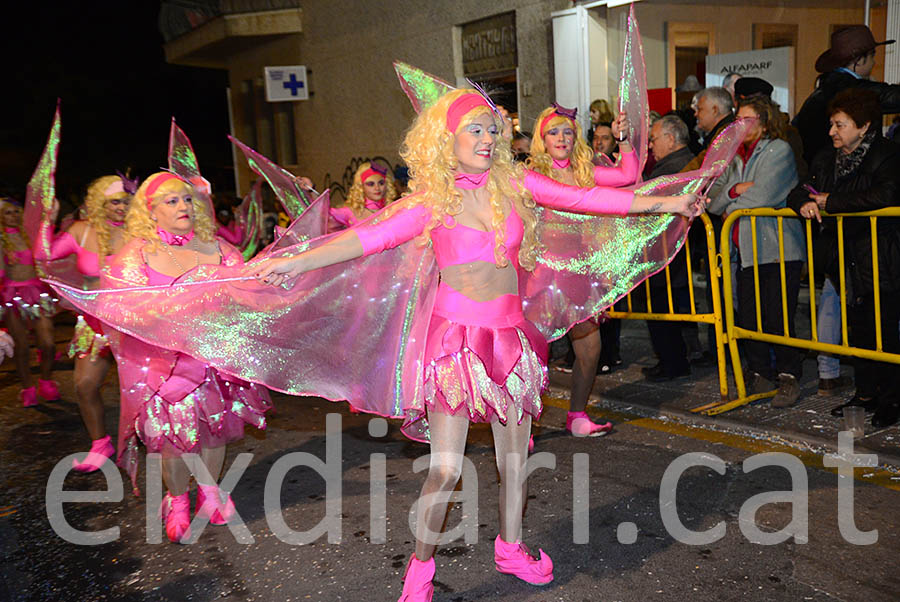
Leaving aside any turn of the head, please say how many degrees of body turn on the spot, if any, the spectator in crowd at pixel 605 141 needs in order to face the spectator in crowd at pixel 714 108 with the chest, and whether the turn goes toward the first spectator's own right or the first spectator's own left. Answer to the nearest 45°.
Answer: approximately 90° to the first spectator's own left

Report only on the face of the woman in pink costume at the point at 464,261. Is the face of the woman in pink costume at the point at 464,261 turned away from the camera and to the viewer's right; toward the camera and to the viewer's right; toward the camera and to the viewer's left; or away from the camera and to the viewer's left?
toward the camera and to the viewer's right

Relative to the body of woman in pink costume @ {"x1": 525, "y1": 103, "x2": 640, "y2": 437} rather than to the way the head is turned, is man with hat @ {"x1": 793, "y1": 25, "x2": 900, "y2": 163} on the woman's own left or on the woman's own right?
on the woman's own left

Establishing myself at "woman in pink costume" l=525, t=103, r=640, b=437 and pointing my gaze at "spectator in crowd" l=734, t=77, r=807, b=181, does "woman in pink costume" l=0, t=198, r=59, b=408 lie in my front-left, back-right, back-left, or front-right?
back-left

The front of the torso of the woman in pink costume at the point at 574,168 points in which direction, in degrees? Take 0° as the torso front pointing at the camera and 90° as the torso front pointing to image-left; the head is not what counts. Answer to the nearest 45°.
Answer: approximately 0°

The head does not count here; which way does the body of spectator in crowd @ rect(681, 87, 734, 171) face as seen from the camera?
to the viewer's left

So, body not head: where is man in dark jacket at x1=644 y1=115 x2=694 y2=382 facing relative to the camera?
to the viewer's left
